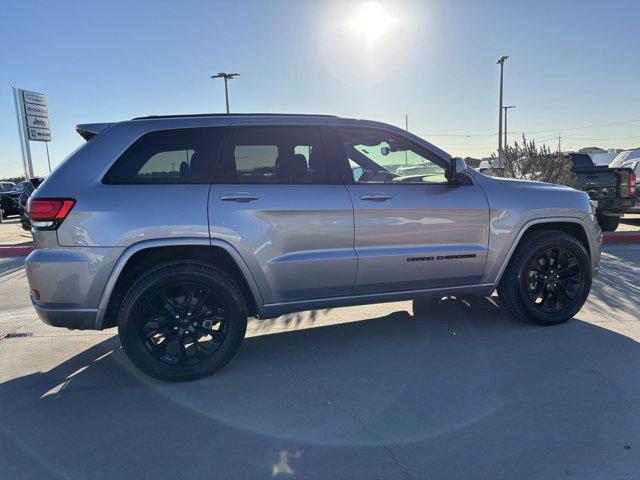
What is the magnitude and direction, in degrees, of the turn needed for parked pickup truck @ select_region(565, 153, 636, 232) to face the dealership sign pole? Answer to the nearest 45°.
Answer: approximately 45° to its left

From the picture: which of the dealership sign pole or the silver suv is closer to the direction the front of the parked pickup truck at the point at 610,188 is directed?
the dealership sign pole

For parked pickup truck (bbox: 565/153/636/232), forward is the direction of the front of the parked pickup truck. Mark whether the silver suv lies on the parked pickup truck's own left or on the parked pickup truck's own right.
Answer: on the parked pickup truck's own left

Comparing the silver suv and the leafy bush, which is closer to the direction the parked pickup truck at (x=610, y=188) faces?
the leafy bush

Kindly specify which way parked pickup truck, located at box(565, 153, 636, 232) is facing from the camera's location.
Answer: facing away from the viewer and to the left of the viewer
